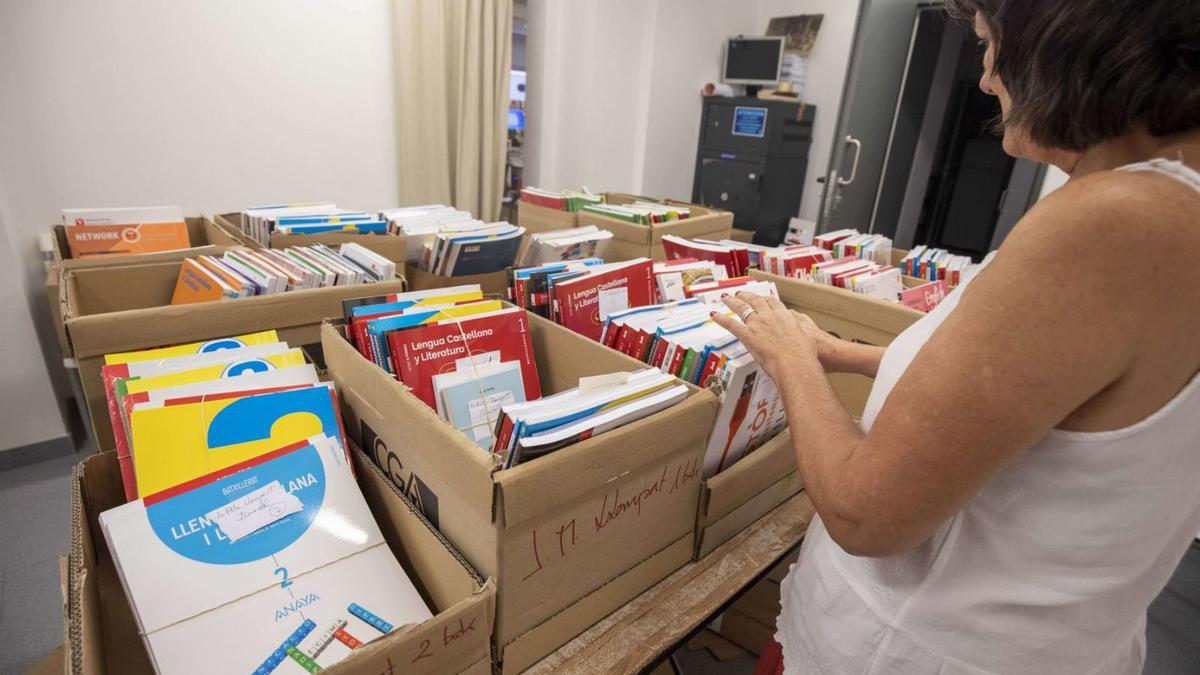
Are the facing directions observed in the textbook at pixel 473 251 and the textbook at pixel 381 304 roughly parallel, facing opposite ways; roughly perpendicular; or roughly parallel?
roughly parallel

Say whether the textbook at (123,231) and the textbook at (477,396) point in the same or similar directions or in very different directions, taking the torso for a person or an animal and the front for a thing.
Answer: same or similar directions

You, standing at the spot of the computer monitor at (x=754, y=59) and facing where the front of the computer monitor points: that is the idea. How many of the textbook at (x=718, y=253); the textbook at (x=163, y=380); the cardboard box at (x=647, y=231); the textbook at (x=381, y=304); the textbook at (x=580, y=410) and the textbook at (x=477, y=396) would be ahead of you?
6

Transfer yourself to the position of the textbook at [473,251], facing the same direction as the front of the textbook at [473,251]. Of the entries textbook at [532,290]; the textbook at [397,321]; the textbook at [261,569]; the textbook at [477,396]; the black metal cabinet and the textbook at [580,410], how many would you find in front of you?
5

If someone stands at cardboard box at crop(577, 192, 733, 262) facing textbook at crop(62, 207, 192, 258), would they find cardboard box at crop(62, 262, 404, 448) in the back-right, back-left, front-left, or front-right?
front-left

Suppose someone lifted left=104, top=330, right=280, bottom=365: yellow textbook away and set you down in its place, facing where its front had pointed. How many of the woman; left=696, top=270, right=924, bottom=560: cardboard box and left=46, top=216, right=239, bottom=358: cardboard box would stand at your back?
1

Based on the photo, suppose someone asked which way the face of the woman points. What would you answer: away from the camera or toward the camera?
away from the camera

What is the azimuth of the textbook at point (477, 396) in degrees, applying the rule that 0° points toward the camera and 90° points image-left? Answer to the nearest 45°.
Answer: approximately 0°

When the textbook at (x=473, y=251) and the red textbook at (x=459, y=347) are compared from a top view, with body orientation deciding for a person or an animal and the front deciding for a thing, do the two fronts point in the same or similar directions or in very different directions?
same or similar directions

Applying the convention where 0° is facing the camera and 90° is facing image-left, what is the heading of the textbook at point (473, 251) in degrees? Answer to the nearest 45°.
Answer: approximately 0°

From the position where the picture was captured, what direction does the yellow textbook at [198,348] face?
facing the viewer

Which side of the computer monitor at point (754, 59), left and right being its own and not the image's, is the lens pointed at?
front

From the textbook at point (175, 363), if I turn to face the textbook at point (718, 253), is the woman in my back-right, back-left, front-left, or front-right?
front-right

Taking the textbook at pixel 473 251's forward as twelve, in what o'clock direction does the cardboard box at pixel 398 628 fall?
The cardboard box is roughly at 12 o'clock from the textbook.

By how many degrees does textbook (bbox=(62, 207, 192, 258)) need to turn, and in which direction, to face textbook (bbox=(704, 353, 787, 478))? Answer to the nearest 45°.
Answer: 0° — it already faces it

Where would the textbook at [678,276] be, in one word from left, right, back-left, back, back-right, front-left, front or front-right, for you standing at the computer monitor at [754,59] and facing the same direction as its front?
front
